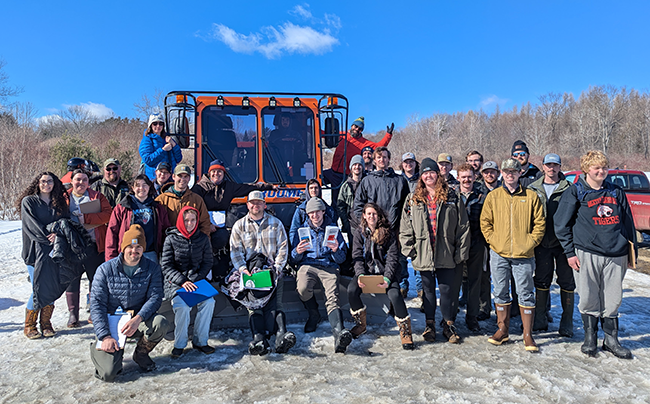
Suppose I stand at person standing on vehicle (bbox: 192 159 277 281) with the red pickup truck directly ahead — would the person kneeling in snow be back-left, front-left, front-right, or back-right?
back-right

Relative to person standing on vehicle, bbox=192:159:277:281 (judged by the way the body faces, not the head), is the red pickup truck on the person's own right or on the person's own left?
on the person's own left

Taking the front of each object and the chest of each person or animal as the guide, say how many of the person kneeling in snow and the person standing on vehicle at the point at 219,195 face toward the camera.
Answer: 2

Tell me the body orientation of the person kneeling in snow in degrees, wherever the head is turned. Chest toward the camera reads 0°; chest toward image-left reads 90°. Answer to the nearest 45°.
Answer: approximately 0°

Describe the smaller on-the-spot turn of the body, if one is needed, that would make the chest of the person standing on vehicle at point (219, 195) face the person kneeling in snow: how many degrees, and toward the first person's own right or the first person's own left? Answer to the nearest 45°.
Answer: approximately 45° to the first person's own right

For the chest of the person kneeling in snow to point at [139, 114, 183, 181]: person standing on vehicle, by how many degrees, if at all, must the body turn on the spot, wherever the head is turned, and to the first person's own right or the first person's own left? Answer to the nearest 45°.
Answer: approximately 180°

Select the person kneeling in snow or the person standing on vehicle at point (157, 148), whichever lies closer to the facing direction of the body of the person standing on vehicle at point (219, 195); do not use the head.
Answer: the person kneeling in snow

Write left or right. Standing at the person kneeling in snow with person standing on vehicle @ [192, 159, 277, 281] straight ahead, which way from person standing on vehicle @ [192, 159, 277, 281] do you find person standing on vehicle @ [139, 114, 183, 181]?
left

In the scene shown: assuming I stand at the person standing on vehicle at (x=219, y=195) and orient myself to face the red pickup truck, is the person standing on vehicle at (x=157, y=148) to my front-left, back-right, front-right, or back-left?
back-left

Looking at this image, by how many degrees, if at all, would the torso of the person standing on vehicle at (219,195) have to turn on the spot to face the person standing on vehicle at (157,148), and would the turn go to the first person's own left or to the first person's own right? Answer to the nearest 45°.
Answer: approximately 135° to the first person's own right

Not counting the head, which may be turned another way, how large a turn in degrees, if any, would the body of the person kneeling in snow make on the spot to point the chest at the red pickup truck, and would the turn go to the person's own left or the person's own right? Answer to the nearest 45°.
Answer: approximately 90° to the person's own left
